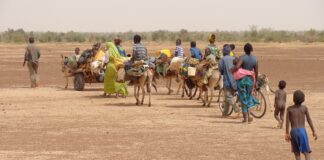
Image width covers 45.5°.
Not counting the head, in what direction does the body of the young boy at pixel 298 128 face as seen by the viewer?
away from the camera

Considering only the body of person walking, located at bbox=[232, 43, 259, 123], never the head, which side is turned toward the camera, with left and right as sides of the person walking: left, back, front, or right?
back

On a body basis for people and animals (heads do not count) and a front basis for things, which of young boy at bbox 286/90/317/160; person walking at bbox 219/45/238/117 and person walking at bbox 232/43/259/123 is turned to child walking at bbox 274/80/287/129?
the young boy

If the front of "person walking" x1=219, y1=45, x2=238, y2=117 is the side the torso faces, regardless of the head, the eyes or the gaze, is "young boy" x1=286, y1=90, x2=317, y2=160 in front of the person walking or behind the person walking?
behind

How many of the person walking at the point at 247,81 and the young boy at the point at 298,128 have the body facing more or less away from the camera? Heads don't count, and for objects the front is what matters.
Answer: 2

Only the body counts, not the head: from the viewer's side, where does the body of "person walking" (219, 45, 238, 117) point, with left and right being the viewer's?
facing away from the viewer and to the left of the viewer

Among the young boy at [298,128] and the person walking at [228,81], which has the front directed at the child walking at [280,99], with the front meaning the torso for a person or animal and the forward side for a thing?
the young boy
